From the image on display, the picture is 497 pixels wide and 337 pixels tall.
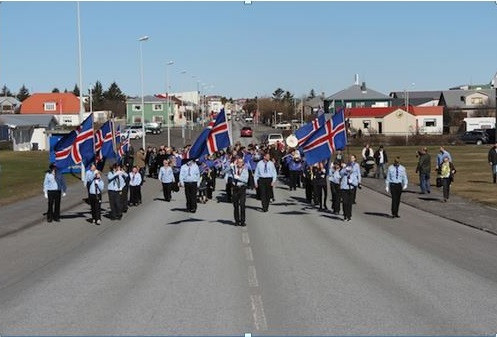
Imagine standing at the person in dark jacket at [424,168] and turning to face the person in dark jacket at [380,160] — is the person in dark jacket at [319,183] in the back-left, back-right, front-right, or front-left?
back-left

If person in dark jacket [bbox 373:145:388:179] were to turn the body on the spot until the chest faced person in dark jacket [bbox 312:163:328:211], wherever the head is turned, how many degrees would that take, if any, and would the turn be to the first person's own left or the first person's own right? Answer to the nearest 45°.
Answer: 0° — they already face them
